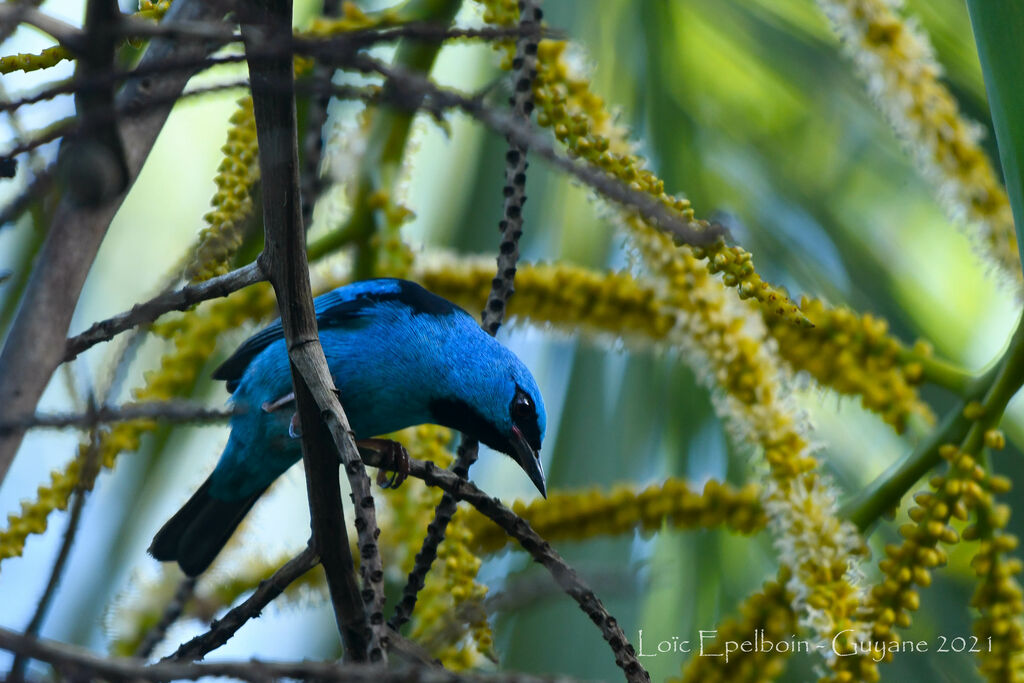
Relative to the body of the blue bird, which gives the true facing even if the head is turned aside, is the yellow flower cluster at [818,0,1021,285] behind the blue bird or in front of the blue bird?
in front

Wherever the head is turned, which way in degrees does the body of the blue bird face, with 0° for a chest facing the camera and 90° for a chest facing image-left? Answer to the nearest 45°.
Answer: approximately 270°

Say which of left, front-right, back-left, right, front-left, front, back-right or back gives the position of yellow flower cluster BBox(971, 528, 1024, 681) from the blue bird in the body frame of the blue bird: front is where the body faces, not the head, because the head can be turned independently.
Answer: front-right

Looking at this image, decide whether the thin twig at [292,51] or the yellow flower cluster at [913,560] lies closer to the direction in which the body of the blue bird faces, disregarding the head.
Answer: the yellow flower cluster

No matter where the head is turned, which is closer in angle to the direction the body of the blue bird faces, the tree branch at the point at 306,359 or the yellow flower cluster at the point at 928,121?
the yellow flower cluster

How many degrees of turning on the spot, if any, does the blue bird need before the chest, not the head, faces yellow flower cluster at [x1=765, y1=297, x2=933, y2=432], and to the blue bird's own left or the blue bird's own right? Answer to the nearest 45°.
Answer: approximately 45° to the blue bird's own right
